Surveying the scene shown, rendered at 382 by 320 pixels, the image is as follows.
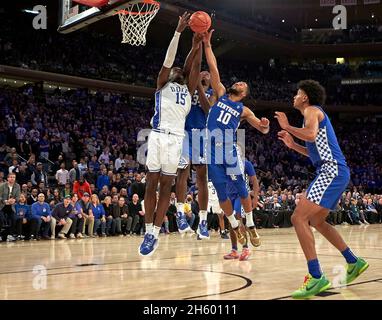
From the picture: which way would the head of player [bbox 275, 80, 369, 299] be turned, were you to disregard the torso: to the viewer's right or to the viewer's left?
to the viewer's left

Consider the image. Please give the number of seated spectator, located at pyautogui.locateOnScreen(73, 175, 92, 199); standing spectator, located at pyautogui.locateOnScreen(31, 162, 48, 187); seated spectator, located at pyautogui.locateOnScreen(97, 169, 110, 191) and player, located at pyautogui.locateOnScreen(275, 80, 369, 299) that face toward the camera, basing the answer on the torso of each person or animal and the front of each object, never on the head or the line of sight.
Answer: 3

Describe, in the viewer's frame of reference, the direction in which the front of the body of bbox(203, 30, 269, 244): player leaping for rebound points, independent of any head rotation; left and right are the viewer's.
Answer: facing the viewer

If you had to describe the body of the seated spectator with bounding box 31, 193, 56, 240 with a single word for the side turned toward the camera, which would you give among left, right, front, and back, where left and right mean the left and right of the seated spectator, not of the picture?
front

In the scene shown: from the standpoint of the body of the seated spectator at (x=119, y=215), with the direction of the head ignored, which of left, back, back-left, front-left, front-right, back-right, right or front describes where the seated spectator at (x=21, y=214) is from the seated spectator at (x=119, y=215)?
front-right

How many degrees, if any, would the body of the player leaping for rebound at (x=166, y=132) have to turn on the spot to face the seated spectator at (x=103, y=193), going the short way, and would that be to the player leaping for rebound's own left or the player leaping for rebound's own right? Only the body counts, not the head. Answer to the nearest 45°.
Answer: approximately 135° to the player leaping for rebound's own left

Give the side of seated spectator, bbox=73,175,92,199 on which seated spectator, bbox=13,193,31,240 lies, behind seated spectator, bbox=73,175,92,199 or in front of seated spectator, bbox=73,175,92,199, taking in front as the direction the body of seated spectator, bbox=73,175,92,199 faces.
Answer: in front

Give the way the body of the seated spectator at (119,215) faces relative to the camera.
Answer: toward the camera

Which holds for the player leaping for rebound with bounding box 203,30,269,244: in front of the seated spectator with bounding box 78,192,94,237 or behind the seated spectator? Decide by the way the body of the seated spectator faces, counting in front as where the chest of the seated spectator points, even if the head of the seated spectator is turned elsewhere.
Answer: in front

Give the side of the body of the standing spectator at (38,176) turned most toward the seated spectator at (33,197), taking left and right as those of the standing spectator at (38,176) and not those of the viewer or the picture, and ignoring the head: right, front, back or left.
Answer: front

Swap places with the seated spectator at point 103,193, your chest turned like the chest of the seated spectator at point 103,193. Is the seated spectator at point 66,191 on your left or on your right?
on your right

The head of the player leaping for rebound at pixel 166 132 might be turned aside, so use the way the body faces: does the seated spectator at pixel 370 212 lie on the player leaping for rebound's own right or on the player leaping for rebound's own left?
on the player leaping for rebound's own left
